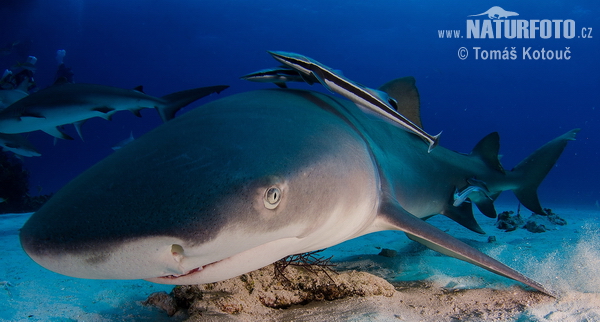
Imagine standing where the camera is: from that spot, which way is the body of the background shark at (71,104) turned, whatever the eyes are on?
to the viewer's left

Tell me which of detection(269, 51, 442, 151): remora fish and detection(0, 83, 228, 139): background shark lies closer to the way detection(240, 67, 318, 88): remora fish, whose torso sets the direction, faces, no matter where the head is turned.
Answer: the background shark

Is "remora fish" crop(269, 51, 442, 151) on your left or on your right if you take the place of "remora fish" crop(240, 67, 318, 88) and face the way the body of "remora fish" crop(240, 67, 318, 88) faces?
on your left

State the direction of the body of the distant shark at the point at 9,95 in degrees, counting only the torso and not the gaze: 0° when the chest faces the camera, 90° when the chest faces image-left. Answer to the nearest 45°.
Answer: approximately 90°

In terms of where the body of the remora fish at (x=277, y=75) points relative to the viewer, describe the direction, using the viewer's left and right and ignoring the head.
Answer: facing to the left of the viewer

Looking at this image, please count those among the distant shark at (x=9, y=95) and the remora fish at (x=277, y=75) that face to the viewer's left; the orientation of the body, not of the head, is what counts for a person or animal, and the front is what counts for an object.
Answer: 2

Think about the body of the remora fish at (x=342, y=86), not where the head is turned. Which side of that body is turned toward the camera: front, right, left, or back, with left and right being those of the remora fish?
left
